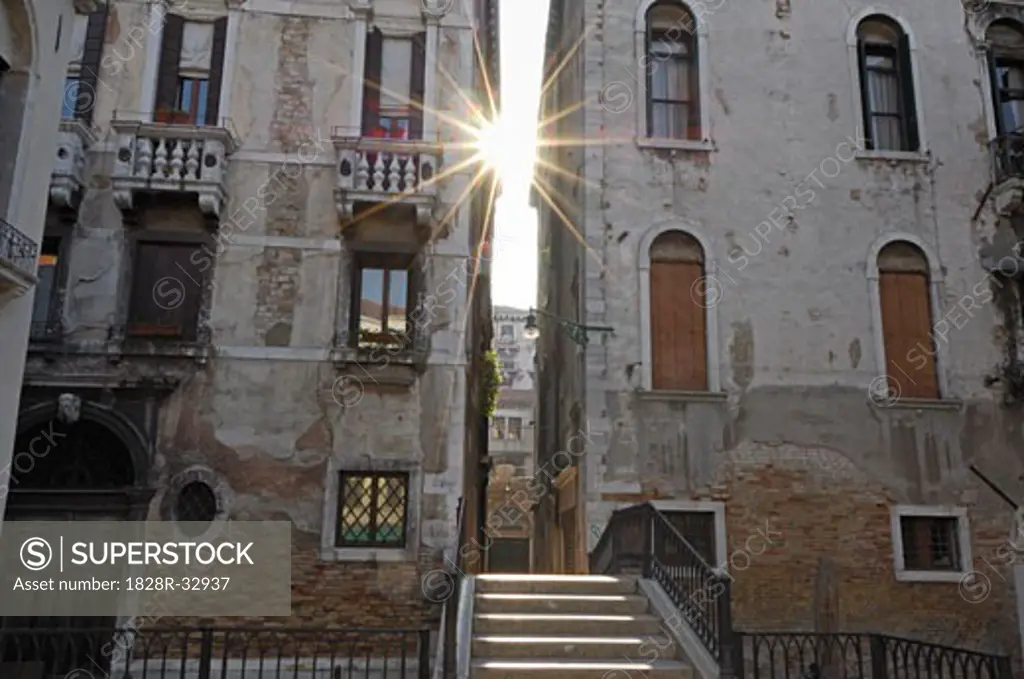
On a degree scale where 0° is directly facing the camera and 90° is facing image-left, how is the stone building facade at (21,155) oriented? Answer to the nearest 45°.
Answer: approximately 315°

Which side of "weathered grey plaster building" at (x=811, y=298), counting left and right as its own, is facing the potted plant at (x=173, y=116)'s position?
right

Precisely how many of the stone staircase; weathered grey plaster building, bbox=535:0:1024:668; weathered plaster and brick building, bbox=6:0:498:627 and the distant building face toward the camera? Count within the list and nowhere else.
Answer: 4

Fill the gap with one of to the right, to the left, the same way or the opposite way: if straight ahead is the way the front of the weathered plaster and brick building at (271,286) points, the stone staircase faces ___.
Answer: the same way

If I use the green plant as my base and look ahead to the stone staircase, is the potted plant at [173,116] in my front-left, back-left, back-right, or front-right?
front-right

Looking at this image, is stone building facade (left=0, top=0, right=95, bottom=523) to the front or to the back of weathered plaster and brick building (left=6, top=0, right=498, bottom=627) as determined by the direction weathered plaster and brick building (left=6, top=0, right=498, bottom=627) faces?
to the front

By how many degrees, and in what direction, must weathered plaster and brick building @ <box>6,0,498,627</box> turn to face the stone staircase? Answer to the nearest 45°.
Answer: approximately 45° to its left

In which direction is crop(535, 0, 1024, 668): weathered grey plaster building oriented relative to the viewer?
toward the camera

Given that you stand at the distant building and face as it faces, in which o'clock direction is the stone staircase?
The stone staircase is roughly at 12 o'clock from the distant building.

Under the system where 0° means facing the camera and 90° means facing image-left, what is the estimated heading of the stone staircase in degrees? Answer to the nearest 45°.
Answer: approximately 0°

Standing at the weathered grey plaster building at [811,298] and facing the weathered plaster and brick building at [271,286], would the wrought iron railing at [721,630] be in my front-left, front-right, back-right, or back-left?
front-left

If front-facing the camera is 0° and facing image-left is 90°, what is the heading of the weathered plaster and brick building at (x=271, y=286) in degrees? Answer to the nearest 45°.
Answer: approximately 0°

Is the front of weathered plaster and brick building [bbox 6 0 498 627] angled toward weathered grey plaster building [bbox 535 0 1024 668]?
no

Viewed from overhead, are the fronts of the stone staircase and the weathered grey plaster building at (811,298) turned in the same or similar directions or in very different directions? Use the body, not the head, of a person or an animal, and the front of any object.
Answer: same or similar directions
